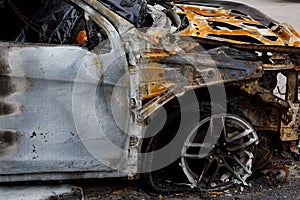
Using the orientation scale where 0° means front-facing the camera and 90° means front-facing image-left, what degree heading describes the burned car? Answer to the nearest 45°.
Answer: approximately 270°
